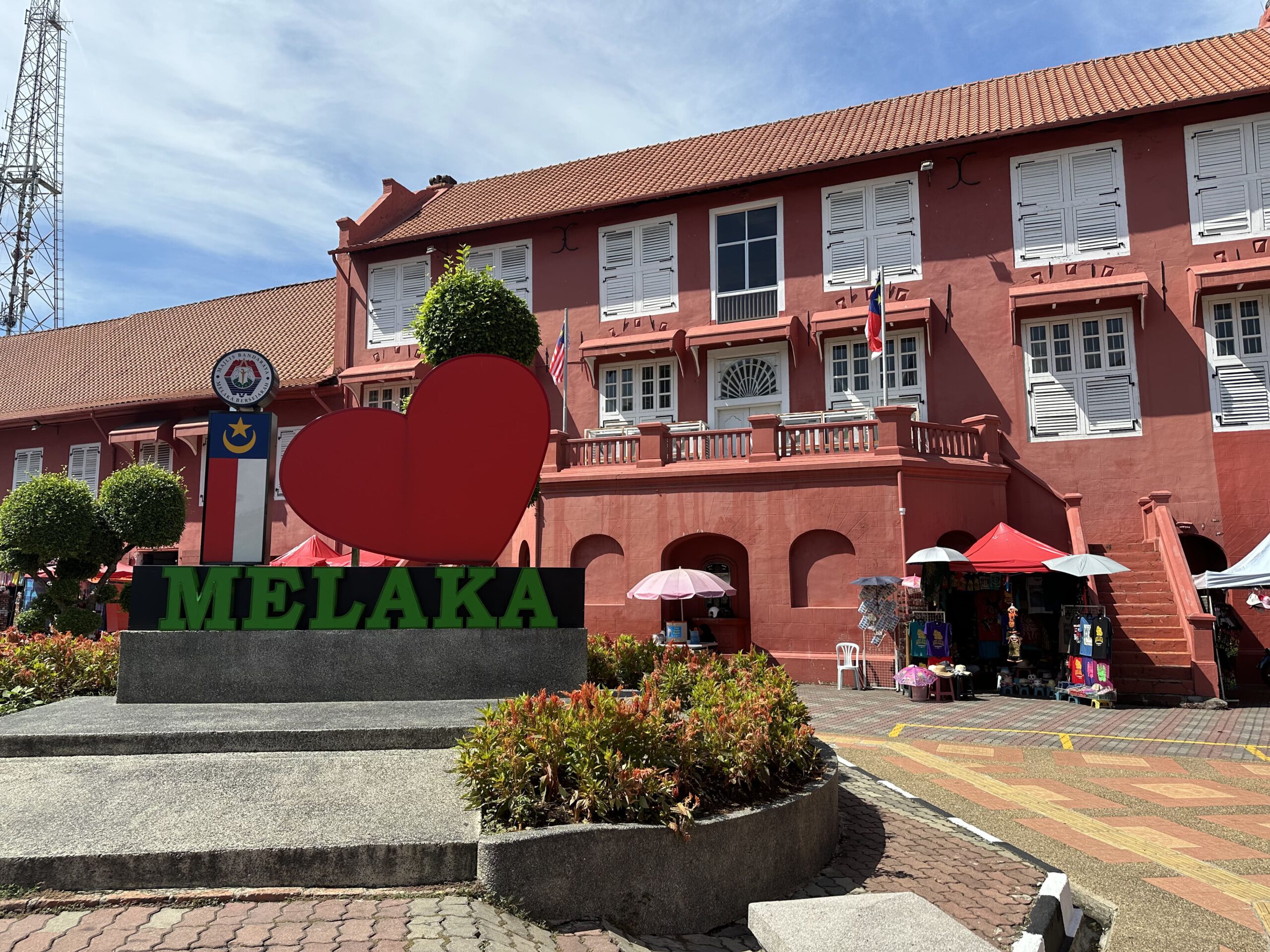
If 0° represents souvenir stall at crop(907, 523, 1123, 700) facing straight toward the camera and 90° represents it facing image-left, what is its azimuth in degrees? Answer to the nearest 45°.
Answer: approximately 0°

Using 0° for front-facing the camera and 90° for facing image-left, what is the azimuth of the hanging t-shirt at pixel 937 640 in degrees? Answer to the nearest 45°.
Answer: approximately 0°

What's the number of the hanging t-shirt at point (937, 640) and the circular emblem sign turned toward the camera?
2

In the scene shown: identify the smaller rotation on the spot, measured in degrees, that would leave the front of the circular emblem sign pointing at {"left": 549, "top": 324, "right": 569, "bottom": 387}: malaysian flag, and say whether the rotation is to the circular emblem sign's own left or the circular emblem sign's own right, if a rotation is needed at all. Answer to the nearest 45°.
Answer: approximately 135° to the circular emblem sign's own left

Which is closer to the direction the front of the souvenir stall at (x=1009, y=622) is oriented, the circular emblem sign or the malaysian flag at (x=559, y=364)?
the circular emblem sign

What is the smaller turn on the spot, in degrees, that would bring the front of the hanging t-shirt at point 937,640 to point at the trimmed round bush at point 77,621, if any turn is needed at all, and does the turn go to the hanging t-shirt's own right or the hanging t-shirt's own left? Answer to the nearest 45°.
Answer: approximately 90° to the hanging t-shirt's own right

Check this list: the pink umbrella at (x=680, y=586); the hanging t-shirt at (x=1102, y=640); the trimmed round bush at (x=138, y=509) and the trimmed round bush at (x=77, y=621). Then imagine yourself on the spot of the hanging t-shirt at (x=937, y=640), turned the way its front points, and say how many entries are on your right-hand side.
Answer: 3
